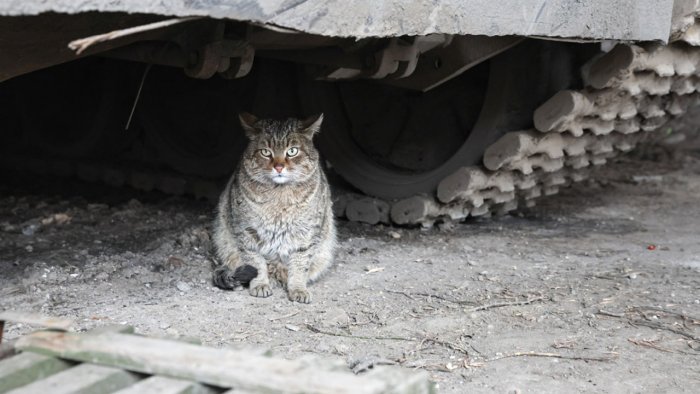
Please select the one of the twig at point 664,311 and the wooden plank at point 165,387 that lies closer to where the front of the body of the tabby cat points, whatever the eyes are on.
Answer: the wooden plank

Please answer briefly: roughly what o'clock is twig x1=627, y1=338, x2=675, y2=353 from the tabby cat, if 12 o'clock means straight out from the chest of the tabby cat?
The twig is roughly at 10 o'clock from the tabby cat.

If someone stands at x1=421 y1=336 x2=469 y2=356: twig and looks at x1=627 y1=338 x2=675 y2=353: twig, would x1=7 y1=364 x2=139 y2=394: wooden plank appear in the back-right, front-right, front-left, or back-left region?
back-right

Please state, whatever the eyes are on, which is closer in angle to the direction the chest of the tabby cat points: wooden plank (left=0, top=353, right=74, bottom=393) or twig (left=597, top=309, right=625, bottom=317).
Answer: the wooden plank

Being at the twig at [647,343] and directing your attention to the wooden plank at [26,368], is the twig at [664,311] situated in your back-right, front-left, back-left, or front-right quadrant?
back-right

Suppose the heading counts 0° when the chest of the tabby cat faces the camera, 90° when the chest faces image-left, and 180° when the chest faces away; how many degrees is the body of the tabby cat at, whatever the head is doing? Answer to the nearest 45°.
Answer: approximately 0°

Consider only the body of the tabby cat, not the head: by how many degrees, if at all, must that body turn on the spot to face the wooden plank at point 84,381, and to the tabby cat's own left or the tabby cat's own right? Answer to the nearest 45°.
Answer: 0° — it already faces it

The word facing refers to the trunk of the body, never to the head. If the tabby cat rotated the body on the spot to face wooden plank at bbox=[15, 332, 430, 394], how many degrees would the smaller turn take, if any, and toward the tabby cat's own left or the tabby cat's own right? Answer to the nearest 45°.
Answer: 0° — it already faces it

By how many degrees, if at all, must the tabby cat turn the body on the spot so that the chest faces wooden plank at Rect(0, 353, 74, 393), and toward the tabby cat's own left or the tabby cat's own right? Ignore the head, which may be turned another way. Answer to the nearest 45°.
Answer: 0° — it already faces it
